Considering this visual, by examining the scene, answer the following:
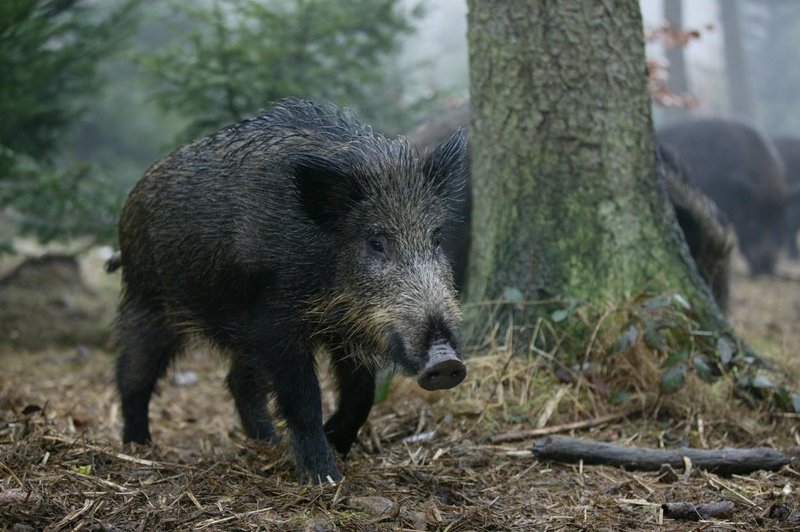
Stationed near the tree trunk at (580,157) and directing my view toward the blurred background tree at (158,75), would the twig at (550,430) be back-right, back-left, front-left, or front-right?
back-left
